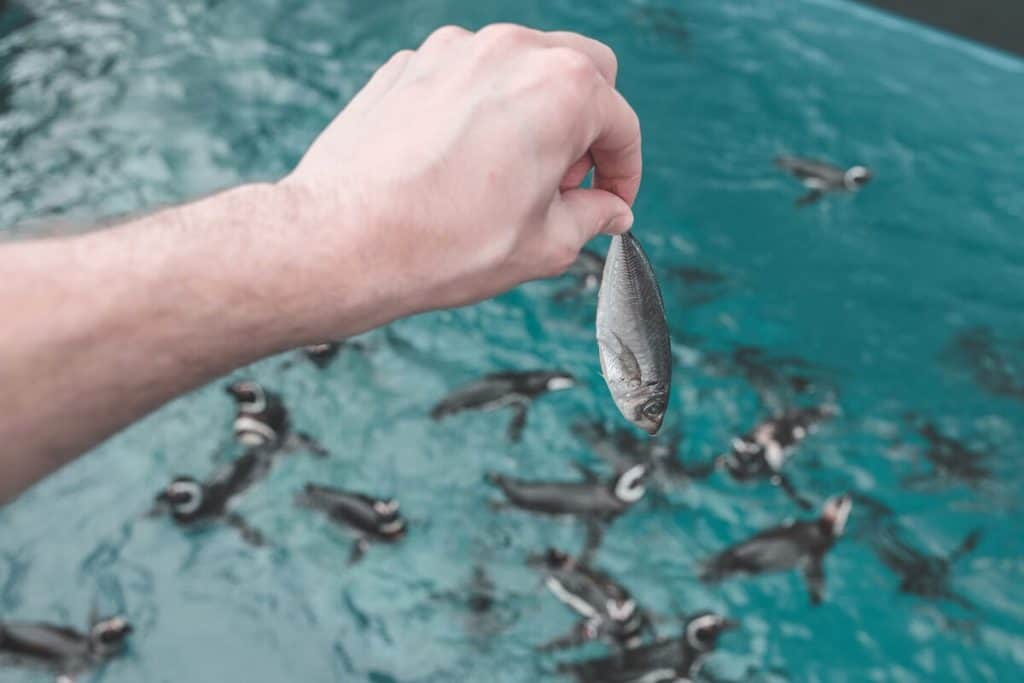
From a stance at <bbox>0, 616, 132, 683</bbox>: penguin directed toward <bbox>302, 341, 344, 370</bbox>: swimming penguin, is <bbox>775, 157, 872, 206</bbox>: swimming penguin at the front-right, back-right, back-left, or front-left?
front-right

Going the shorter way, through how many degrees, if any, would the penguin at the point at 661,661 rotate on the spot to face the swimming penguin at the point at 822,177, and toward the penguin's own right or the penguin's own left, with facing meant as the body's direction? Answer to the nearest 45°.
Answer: approximately 90° to the penguin's own left

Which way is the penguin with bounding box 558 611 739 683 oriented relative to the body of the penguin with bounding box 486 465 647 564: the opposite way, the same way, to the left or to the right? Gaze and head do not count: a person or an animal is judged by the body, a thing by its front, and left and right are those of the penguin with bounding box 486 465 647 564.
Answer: the same way

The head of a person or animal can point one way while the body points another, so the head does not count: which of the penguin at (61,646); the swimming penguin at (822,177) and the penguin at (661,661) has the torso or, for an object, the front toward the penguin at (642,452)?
the penguin at (61,646)

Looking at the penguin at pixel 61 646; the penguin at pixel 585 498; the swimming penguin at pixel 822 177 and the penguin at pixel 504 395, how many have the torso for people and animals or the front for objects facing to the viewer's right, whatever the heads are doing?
4

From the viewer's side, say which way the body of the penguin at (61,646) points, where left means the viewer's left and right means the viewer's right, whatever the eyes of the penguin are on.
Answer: facing to the right of the viewer

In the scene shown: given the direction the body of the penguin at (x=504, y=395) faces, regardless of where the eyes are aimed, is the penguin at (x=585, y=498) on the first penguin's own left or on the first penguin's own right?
on the first penguin's own right

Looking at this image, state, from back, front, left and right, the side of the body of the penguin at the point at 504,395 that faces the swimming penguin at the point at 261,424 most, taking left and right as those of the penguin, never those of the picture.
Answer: back

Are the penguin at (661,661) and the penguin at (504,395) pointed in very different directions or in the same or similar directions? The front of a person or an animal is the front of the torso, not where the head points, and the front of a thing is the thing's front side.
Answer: same or similar directions

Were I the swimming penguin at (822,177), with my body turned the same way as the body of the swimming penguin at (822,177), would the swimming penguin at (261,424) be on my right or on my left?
on my right

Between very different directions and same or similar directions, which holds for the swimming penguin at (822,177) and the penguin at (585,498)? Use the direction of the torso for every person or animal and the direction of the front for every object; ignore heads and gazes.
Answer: same or similar directions

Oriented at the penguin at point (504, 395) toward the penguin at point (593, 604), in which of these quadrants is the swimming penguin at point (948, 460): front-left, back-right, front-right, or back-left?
front-left

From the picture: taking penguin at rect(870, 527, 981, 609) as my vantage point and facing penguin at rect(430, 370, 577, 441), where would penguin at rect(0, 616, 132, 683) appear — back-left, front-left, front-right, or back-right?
front-left

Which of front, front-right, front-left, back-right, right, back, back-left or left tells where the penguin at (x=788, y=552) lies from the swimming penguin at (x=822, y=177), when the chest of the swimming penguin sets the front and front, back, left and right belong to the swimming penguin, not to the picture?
right

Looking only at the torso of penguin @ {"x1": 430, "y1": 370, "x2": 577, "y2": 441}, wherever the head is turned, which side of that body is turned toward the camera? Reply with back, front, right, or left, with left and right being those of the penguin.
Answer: right

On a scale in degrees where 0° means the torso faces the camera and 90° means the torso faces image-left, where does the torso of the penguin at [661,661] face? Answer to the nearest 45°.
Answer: approximately 270°

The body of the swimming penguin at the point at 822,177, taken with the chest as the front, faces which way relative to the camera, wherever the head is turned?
to the viewer's right

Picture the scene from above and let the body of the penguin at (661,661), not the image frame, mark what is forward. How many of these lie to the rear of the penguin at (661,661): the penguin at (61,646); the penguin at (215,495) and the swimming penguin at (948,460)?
2

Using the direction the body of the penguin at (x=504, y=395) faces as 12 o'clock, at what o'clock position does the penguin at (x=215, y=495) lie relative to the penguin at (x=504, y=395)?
the penguin at (x=215, y=495) is roughly at 5 o'clock from the penguin at (x=504, y=395).

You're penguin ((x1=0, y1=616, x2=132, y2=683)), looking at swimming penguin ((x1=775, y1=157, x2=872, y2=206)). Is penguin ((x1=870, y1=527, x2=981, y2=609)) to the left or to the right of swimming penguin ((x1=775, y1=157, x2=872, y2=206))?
right

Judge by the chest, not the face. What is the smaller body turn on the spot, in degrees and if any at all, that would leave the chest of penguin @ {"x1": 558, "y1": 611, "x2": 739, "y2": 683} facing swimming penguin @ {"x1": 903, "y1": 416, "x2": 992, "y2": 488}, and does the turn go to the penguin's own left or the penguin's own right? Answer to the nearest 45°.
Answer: approximately 45° to the penguin's own left

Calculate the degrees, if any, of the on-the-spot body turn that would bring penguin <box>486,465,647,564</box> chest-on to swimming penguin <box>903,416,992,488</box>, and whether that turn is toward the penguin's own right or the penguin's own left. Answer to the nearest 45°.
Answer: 0° — it already faces it

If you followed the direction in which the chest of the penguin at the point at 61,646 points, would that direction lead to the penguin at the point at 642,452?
yes
